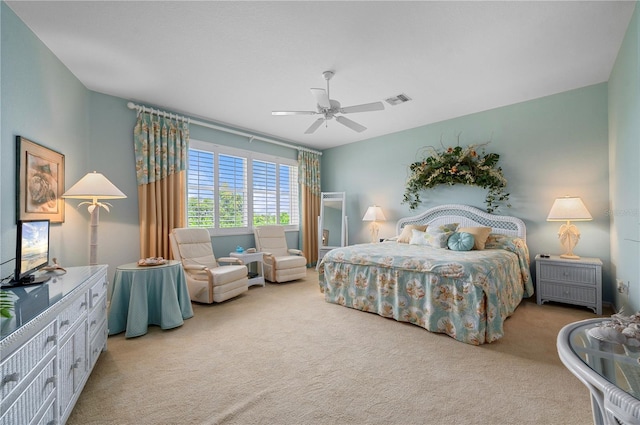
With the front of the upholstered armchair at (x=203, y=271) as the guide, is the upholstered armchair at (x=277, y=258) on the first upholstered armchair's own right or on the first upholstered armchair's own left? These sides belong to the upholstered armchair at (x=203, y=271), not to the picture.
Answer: on the first upholstered armchair's own left

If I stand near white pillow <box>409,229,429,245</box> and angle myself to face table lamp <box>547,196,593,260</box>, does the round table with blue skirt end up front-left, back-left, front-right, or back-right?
back-right

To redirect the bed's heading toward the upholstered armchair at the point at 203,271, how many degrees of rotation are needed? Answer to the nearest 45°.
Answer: approximately 45° to its right

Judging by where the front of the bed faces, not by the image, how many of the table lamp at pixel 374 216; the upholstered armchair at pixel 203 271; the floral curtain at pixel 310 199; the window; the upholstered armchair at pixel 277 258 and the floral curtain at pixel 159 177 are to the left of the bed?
0

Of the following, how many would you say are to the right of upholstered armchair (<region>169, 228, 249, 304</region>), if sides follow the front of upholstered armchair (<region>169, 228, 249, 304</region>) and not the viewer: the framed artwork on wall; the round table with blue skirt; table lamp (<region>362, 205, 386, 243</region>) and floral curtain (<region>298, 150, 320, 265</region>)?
2

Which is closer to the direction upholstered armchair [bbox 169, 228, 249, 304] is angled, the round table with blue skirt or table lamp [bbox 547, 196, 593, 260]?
the table lamp

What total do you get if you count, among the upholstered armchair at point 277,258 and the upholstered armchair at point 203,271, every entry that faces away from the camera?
0

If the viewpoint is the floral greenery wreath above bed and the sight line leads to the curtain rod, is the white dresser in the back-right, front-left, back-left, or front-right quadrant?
front-left

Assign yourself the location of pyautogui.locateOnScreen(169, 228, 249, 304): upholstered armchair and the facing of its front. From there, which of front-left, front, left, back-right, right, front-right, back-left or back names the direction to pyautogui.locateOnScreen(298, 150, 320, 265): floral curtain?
left

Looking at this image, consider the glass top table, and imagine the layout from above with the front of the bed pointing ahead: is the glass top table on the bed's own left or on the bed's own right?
on the bed's own left

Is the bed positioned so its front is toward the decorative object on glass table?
no

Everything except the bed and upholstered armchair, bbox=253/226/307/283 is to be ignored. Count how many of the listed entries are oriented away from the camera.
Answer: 0

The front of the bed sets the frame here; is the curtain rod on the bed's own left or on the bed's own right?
on the bed's own right
